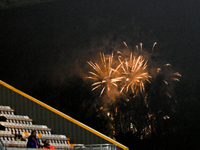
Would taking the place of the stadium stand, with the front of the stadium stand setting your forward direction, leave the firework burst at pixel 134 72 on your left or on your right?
on your left

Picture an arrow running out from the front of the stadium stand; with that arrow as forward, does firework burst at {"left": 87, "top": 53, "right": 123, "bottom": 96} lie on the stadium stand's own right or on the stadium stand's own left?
on the stadium stand's own left

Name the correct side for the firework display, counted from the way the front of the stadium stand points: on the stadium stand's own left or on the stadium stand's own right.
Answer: on the stadium stand's own left
